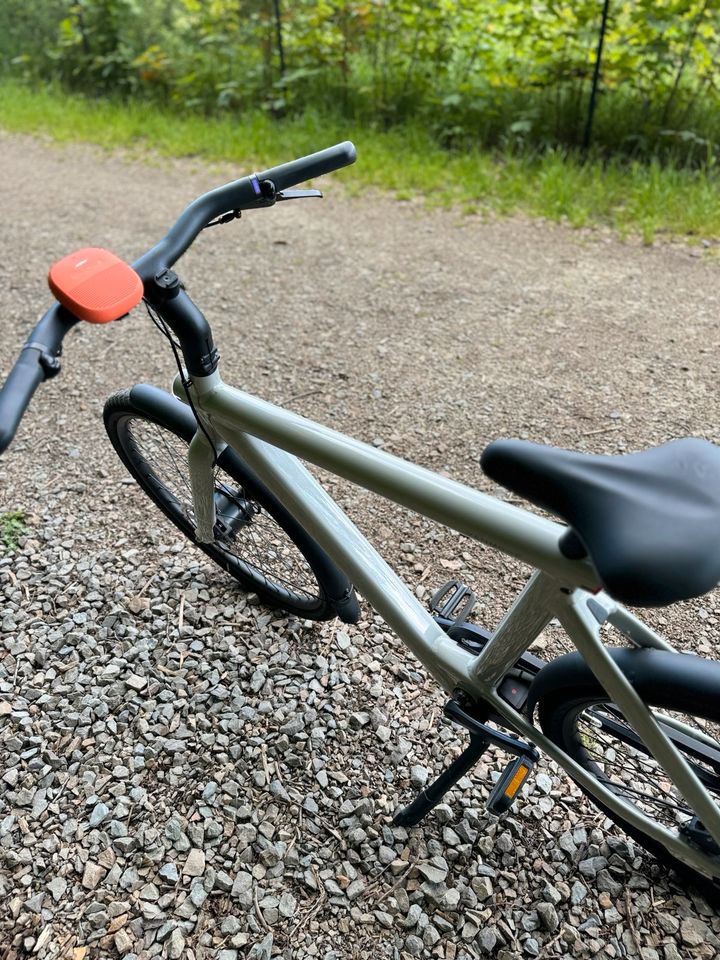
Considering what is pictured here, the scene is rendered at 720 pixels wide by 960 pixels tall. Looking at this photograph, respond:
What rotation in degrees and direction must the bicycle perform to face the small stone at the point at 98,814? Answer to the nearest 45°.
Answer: approximately 45° to its left

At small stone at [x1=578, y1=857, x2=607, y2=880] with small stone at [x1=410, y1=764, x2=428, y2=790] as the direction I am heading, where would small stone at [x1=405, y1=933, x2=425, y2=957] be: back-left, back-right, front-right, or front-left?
front-left

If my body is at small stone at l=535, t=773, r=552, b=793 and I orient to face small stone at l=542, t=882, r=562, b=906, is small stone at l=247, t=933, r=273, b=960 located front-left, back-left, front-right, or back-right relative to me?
front-right

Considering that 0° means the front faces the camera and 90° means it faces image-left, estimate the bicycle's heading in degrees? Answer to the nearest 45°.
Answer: approximately 135°
